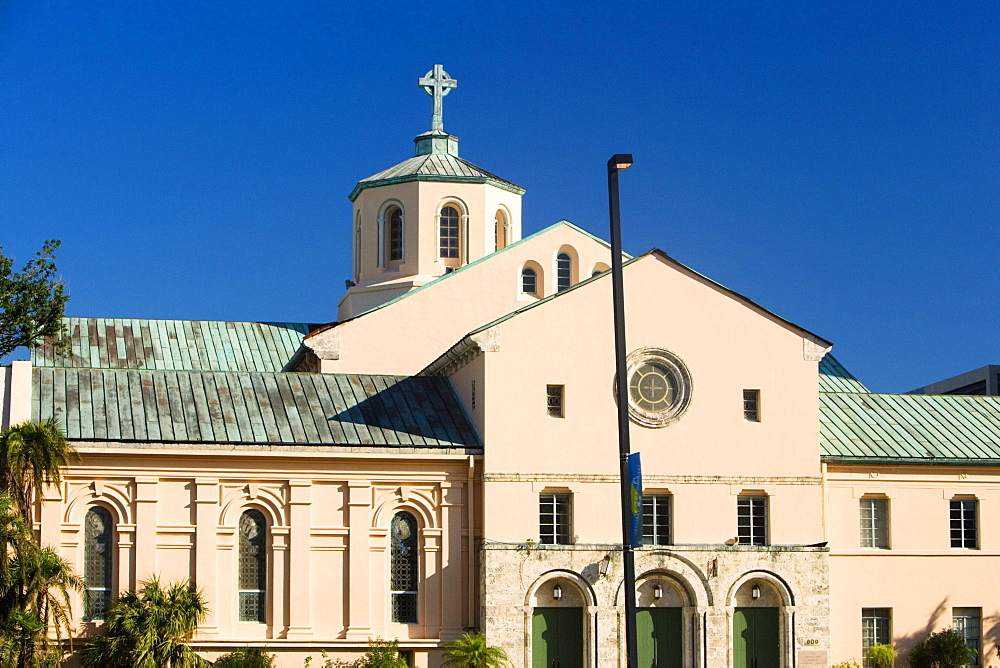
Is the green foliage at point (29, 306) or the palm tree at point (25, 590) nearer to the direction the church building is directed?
the palm tree

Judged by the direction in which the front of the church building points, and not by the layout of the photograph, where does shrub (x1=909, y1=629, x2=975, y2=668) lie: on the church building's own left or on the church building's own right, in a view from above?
on the church building's own left

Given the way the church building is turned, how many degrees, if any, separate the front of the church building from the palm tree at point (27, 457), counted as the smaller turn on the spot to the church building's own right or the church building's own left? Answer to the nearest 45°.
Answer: approximately 45° to the church building's own right

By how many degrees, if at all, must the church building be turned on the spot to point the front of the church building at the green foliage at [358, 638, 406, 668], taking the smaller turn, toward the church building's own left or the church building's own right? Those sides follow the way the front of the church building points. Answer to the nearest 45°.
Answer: approximately 45° to the church building's own right

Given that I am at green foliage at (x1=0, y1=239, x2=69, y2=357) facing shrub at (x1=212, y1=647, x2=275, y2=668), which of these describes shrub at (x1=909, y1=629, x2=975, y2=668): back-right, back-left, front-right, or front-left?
front-left

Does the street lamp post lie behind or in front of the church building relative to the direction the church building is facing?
in front

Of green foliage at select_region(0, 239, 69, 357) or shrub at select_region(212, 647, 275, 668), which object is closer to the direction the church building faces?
the shrub

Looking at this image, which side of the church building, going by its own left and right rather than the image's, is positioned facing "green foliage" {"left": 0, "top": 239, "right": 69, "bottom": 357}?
right

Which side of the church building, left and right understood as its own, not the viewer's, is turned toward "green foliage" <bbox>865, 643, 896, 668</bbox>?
left

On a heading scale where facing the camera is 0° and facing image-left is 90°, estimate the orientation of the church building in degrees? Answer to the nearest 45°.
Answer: approximately 0°
